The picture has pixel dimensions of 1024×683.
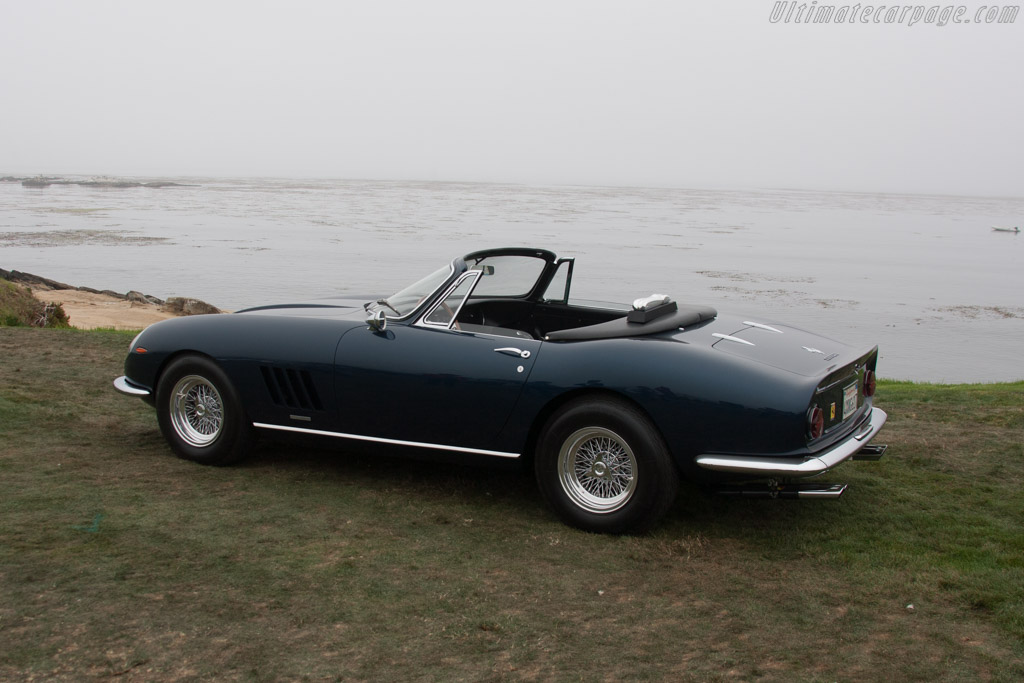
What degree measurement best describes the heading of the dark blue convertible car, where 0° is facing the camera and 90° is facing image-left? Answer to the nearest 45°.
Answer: approximately 135°
